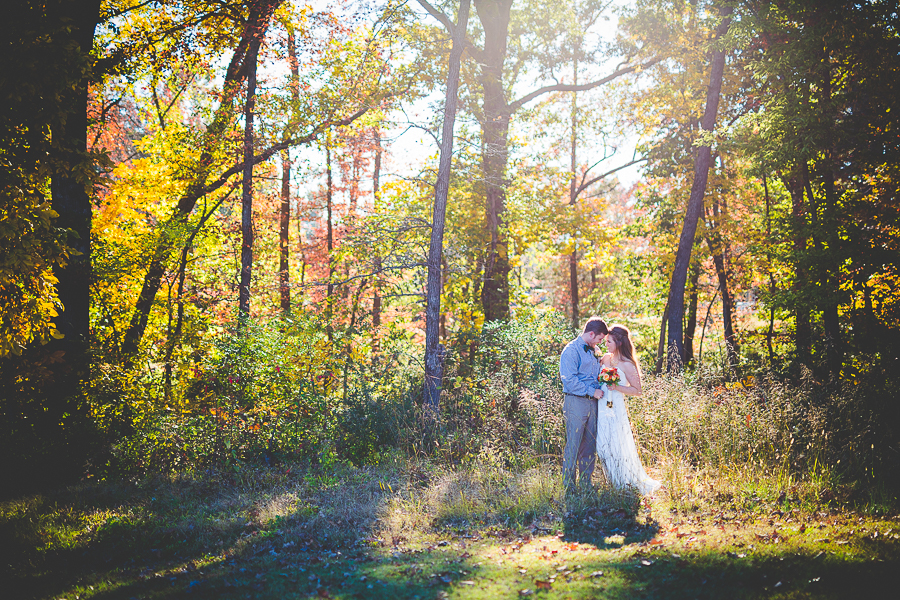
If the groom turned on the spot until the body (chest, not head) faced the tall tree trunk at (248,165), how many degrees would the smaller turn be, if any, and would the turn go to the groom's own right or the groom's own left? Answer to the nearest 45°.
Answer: approximately 180°

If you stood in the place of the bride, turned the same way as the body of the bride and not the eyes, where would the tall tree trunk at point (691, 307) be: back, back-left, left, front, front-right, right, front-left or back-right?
right

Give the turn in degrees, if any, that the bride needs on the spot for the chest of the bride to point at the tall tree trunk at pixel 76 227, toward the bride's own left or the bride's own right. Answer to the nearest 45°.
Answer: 0° — they already face it

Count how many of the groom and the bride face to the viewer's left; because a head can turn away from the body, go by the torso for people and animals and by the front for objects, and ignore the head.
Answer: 1

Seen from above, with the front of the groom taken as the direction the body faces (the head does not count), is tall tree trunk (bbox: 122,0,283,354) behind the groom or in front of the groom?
behind

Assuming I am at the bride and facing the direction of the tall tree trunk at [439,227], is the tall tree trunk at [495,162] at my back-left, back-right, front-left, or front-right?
front-right

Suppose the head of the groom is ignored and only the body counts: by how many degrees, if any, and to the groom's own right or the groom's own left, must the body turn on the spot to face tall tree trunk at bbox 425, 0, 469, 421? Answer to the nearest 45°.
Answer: approximately 180°

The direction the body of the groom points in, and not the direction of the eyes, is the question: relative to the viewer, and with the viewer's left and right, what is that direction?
facing the viewer and to the right of the viewer

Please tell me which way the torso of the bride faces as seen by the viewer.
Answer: to the viewer's left

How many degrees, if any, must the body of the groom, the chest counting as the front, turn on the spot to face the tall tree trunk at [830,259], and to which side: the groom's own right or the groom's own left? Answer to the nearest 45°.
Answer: approximately 90° to the groom's own left
